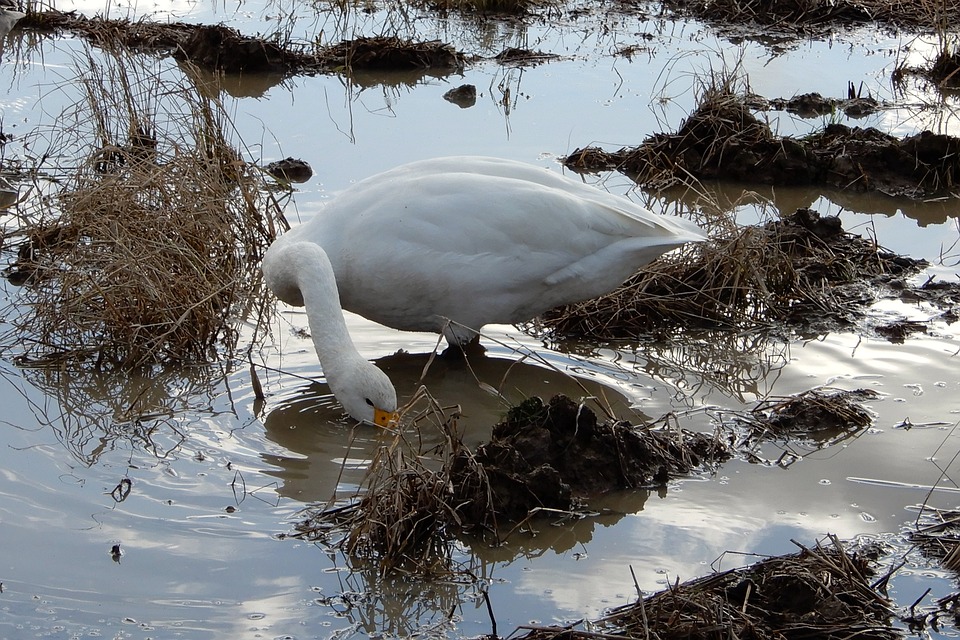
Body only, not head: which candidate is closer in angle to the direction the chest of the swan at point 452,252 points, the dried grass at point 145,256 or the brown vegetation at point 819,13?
the dried grass

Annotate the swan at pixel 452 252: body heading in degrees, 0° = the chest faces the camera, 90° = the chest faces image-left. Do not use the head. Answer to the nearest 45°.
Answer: approximately 90°

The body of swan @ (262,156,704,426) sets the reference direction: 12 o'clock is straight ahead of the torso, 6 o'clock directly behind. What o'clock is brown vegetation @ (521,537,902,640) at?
The brown vegetation is roughly at 8 o'clock from the swan.

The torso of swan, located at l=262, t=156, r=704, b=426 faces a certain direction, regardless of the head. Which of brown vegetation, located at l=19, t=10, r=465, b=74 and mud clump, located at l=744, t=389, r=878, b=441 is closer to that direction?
the brown vegetation

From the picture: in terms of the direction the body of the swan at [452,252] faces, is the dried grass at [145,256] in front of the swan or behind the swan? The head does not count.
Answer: in front

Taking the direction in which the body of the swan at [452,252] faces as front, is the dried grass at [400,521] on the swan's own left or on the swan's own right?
on the swan's own left

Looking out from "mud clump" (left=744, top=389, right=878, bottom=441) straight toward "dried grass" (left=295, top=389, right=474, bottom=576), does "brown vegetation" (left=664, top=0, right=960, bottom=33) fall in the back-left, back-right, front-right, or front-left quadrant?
back-right

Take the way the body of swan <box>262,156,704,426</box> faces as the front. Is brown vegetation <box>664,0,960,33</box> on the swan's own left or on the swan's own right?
on the swan's own right

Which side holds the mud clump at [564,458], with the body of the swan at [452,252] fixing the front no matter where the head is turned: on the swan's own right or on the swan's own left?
on the swan's own left

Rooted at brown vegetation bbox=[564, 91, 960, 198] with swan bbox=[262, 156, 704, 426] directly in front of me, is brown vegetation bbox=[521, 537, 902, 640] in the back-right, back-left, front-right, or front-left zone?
front-left

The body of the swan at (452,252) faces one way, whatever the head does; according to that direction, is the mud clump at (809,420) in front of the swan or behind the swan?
behind

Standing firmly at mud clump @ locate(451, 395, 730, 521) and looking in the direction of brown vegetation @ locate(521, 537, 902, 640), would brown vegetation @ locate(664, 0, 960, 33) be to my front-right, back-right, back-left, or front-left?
back-left

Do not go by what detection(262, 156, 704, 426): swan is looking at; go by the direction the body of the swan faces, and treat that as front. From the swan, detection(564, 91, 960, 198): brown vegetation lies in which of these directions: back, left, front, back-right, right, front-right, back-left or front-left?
back-right

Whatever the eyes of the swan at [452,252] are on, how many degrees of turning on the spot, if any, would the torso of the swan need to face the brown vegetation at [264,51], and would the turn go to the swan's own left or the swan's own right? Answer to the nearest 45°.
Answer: approximately 90° to the swan's own right

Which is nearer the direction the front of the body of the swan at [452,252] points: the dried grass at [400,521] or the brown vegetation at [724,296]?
the dried grass

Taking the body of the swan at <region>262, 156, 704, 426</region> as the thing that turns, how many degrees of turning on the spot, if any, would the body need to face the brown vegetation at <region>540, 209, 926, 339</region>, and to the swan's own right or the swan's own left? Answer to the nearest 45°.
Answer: approximately 135° to the swan's own right

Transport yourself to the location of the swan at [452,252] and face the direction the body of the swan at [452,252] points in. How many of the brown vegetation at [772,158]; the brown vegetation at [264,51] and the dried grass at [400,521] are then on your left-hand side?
1
